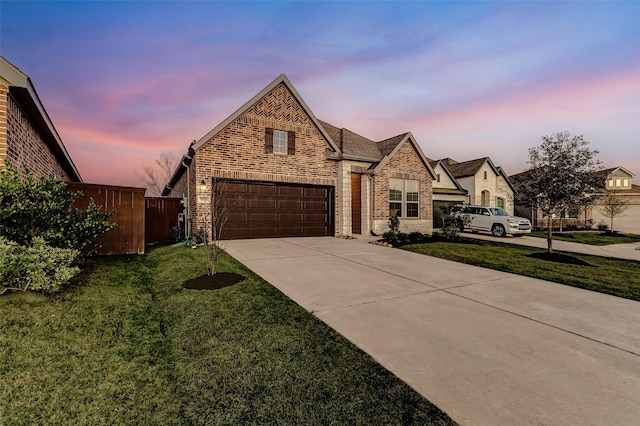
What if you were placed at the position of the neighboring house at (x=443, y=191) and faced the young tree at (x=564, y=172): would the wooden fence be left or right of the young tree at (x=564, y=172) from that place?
right

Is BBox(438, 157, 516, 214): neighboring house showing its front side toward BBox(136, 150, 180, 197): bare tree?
no

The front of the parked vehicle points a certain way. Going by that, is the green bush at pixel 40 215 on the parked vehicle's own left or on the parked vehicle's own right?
on the parked vehicle's own right

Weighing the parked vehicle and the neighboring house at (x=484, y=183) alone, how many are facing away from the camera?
0

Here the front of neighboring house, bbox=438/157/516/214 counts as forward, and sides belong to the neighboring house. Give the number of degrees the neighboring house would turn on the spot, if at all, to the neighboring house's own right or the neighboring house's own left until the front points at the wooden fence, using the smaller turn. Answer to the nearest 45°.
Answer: approximately 45° to the neighboring house's own right

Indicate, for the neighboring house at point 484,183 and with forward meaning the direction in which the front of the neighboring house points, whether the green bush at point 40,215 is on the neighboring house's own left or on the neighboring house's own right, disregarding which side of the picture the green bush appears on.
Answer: on the neighboring house's own right

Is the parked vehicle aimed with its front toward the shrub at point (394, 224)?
no

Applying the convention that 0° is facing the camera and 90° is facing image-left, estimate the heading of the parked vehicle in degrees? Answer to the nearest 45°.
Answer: approximately 315°

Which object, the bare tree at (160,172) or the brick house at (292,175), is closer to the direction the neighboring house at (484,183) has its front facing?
the brick house

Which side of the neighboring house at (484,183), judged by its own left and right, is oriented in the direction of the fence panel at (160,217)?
right

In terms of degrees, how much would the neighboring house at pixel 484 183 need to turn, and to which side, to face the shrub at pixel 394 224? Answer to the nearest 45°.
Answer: approximately 45° to its right

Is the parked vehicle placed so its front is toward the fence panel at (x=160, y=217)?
no

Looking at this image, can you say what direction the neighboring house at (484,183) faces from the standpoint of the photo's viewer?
facing the viewer and to the right of the viewer
